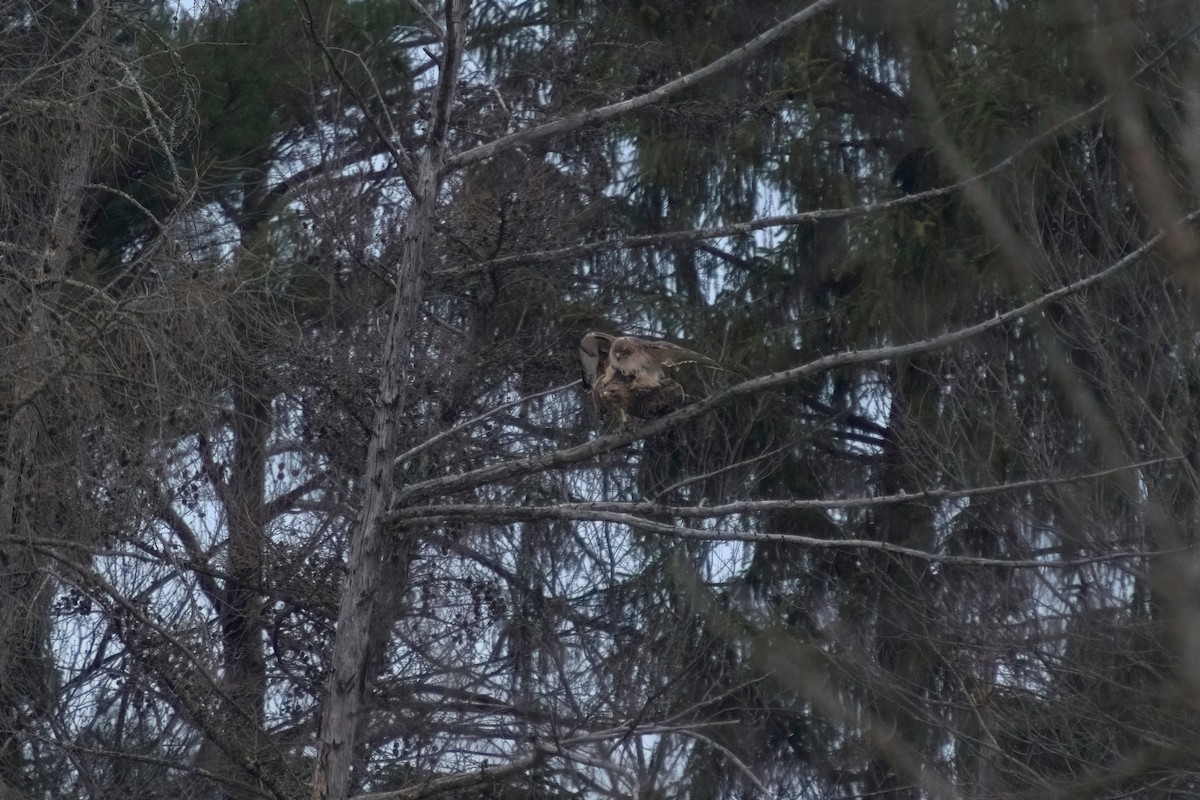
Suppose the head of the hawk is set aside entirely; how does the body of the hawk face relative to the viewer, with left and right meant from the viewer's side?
facing the viewer and to the left of the viewer

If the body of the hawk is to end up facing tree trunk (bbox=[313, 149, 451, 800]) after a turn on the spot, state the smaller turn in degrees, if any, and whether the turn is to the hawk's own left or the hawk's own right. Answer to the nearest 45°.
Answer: approximately 45° to the hawk's own right
